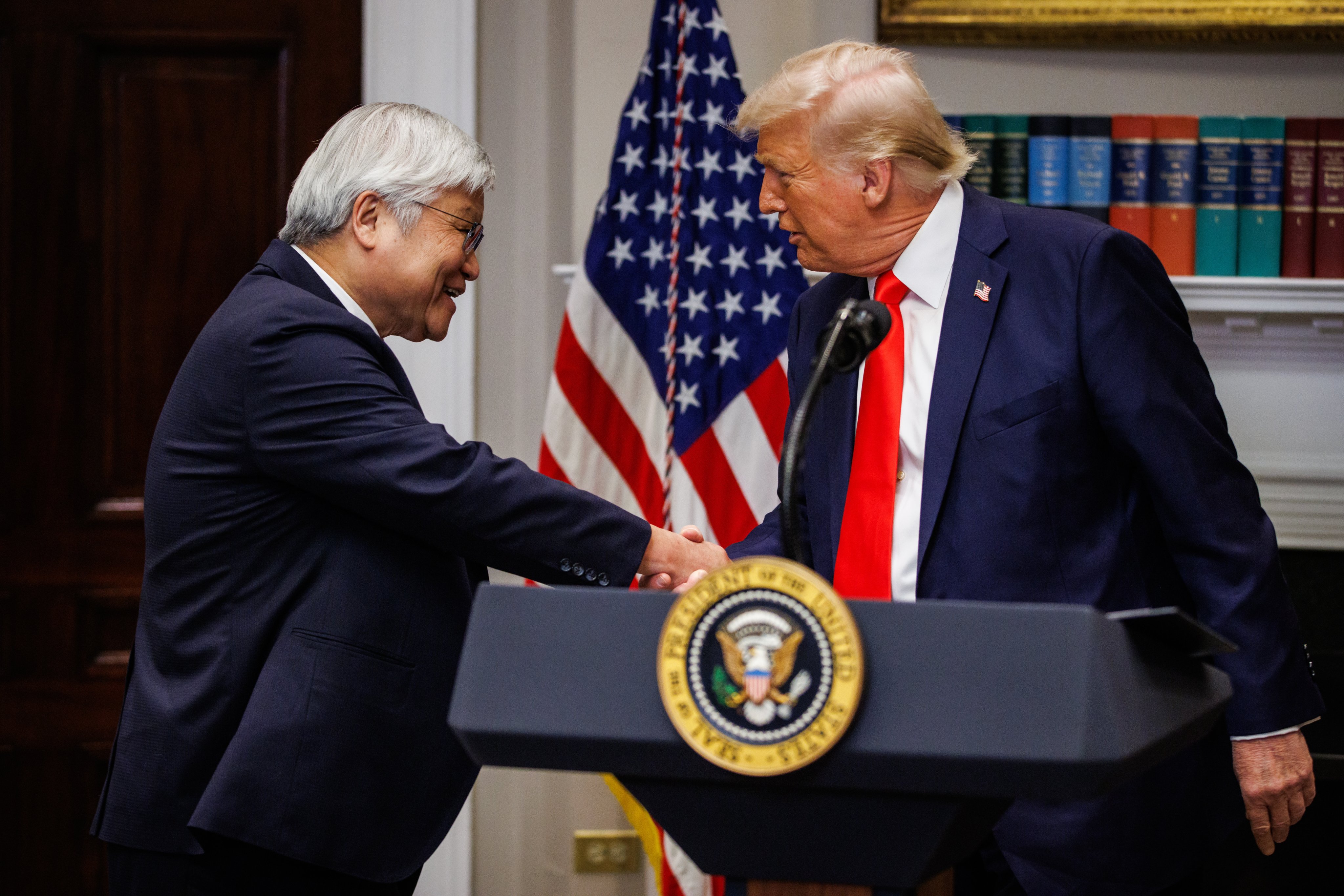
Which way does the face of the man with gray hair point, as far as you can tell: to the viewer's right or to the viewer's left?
to the viewer's right

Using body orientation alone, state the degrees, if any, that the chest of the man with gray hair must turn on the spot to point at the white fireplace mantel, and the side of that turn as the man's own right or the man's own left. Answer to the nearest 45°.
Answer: approximately 45° to the man's own left

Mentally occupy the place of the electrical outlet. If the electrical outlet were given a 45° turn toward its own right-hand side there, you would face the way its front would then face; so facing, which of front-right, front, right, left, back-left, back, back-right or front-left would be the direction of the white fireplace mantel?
back-left

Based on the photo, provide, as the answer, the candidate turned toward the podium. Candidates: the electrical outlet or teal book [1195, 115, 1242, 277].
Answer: the electrical outlet

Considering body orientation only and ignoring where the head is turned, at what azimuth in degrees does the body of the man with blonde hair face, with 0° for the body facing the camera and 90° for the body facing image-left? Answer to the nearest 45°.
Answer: approximately 45°

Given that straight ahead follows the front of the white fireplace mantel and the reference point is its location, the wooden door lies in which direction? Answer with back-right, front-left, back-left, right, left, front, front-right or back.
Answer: right

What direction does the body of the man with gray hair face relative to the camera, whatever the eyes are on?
to the viewer's right

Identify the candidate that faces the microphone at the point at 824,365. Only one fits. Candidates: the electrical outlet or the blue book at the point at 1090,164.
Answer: the electrical outlet

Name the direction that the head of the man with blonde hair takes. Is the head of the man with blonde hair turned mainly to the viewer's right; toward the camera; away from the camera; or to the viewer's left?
to the viewer's left
